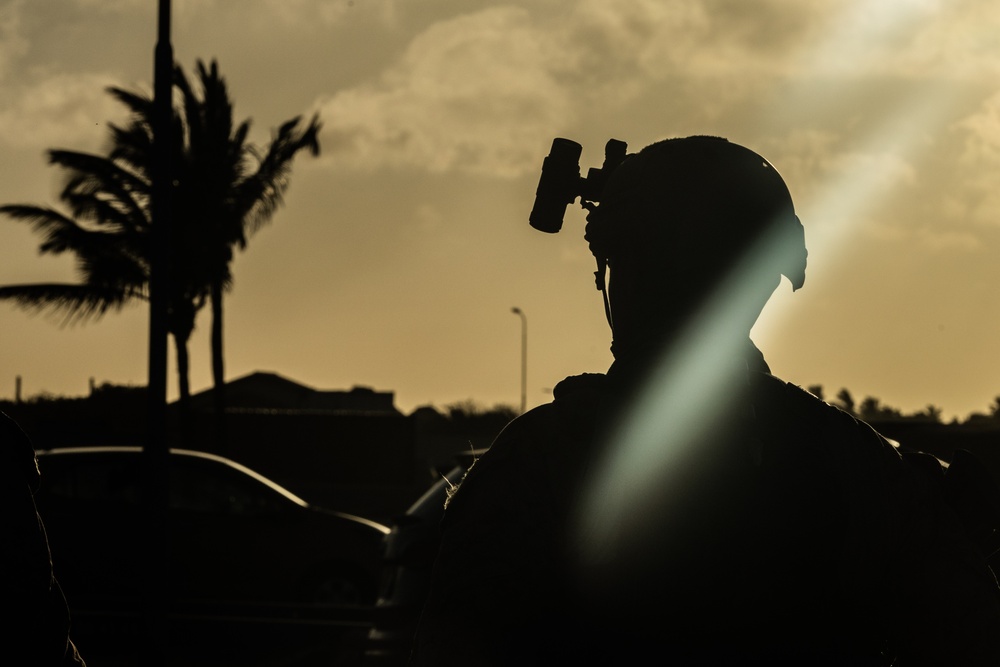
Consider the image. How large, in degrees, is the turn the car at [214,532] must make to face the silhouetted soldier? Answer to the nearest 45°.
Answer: approximately 90° to its right

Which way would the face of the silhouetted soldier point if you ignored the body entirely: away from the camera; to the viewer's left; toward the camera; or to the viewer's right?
to the viewer's left

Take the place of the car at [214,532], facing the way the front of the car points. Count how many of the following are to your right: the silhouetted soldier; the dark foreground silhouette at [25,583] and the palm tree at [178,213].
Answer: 2

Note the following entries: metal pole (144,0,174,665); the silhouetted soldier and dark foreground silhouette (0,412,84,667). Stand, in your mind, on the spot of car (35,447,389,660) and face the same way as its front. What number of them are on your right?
3

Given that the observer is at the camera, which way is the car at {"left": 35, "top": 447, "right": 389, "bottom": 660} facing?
facing to the right of the viewer

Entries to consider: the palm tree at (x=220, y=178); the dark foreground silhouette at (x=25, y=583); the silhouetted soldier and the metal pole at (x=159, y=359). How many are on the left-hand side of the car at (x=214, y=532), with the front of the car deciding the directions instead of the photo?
1

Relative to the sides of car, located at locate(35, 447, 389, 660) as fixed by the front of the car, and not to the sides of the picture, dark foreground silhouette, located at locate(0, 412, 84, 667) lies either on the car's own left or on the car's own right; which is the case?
on the car's own right

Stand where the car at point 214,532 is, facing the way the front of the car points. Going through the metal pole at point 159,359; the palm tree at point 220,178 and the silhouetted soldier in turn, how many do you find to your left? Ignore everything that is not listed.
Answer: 1

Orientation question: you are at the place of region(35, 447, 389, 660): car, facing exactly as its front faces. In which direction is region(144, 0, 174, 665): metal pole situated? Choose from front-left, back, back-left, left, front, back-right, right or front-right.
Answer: right

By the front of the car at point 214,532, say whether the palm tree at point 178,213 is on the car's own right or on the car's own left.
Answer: on the car's own left

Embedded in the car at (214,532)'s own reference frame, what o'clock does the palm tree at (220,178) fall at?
The palm tree is roughly at 9 o'clock from the car.
